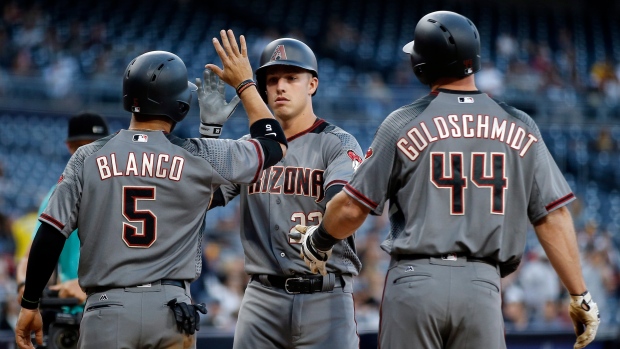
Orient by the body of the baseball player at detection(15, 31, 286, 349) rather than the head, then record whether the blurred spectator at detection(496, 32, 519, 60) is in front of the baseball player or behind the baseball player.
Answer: in front

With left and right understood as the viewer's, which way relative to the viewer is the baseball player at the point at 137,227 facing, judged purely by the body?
facing away from the viewer

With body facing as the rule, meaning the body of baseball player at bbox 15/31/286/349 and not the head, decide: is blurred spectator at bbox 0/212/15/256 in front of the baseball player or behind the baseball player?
in front

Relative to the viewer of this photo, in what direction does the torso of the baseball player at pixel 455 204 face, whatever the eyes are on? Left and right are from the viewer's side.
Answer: facing away from the viewer

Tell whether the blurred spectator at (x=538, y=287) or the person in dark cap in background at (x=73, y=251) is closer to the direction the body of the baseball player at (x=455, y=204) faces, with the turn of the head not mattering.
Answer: the blurred spectator

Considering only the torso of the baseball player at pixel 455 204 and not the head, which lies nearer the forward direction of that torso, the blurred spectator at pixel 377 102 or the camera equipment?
the blurred spectator

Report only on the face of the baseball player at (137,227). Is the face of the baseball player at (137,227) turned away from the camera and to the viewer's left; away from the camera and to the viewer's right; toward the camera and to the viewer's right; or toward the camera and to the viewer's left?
away from the camera and to the viewer's right

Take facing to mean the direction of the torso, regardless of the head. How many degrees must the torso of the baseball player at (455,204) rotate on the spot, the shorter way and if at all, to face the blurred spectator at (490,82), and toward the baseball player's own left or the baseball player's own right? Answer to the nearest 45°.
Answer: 0° — they already face them

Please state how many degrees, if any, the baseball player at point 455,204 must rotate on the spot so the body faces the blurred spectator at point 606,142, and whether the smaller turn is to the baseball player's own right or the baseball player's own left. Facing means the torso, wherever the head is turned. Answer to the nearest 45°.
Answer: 0° — they already face them

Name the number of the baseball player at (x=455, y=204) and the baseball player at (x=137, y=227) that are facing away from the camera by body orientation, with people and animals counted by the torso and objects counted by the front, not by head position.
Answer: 2

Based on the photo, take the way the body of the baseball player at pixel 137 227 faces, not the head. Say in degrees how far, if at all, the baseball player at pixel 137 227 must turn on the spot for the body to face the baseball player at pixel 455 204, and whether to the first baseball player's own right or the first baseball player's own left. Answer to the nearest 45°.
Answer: approximately 90° to the first baseball player's own right

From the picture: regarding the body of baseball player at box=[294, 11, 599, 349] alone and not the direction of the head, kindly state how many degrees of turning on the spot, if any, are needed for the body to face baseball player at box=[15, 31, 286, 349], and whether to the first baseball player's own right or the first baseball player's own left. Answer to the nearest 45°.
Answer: approximately 90° to the first baseball player's own left
